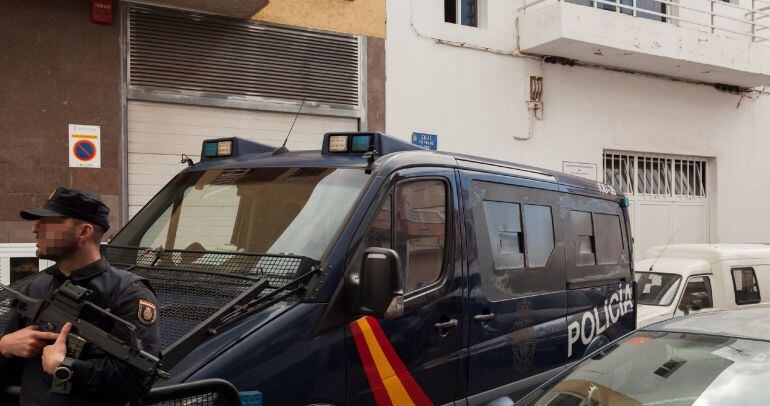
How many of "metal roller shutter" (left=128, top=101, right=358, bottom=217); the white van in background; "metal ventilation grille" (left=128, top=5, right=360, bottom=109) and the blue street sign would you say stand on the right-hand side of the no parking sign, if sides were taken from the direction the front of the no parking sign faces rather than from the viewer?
0

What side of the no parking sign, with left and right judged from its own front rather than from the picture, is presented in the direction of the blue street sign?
left

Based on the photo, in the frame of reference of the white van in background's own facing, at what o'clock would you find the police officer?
The police officer is roughly at 11 o'clock from the white van in background.

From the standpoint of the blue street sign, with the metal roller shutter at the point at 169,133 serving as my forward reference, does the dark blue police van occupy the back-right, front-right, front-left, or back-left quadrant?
front-left

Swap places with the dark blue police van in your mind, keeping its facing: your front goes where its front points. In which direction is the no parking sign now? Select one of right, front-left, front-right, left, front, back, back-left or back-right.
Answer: right

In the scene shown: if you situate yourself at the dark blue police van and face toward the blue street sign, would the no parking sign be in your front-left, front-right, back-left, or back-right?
front-left

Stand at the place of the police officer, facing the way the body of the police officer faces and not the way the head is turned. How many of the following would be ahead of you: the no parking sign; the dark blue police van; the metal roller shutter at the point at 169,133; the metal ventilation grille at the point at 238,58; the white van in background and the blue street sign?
0

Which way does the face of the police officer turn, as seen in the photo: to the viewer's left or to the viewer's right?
to the viewer's left

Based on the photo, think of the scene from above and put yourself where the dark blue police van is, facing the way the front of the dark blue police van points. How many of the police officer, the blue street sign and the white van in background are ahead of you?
1

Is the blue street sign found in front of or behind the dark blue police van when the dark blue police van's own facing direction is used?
behind

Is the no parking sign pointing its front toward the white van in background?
no

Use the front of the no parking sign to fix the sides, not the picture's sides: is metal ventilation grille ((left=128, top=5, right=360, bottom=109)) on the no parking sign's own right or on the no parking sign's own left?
on the no parking sign's own left

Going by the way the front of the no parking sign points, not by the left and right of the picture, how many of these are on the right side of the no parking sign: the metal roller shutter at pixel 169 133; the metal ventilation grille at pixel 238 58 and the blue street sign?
0

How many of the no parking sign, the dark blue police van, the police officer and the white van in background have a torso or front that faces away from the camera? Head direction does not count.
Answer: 0

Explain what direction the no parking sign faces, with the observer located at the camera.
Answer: facing the viewer

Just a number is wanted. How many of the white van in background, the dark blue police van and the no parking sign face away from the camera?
0

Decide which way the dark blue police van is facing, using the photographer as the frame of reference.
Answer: facing the viewer and to the left of the viewer
